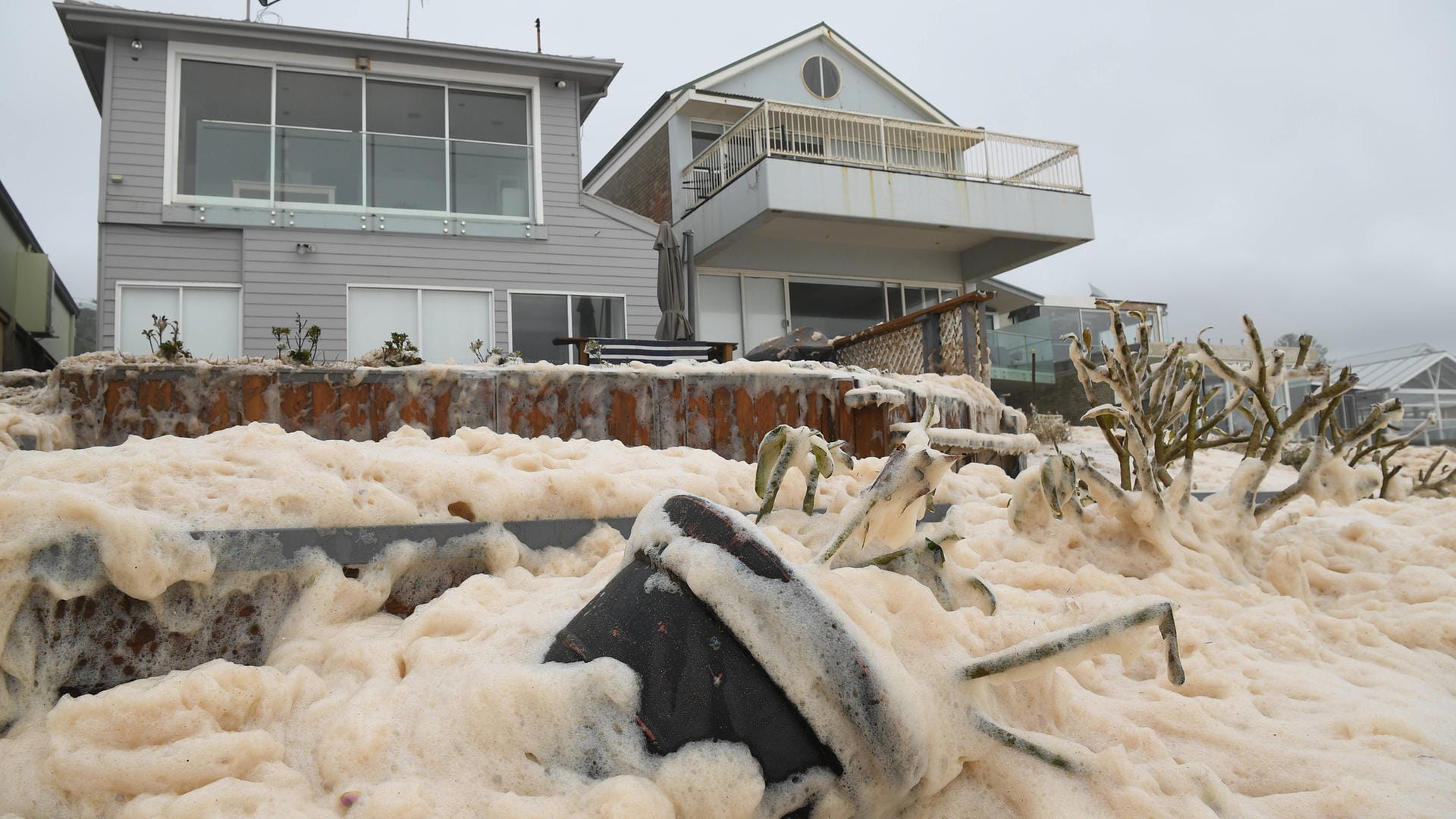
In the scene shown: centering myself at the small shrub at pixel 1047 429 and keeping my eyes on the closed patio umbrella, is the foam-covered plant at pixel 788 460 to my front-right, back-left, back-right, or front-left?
front-left

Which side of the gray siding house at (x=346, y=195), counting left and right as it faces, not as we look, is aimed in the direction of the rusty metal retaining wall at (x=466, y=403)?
front

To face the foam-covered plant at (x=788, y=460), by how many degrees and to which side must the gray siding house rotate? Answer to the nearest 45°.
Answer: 0° — it already faces it

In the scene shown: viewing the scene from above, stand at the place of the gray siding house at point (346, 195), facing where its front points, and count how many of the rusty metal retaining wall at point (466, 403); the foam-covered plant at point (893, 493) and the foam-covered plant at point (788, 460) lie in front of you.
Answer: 3

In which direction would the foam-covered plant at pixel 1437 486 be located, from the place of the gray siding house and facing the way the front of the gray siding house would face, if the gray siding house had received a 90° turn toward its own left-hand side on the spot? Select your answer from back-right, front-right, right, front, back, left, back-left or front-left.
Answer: front-right

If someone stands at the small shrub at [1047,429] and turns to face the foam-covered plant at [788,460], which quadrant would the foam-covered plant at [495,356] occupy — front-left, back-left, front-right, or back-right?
front-right

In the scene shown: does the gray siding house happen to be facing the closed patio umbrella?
no

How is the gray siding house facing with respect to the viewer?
toward the camera

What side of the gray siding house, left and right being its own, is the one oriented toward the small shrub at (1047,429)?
left

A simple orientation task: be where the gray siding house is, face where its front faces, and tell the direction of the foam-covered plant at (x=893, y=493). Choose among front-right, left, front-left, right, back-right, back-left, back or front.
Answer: front

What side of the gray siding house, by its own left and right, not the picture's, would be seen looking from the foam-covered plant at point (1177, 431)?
front

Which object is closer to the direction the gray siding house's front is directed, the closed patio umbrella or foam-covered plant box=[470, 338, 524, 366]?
the foam-covered plant
